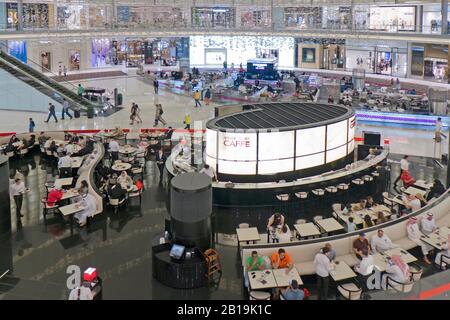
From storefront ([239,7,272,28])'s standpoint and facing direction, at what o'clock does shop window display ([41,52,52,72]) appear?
The shop window display is roughly at 3 o'clock from the storefront.

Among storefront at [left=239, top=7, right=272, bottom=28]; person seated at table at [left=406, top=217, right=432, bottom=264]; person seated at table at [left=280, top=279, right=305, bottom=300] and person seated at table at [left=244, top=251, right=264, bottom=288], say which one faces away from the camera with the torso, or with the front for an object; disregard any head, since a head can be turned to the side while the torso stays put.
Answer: person seated at table at [left=280, top=279, right=305, bottom=300]

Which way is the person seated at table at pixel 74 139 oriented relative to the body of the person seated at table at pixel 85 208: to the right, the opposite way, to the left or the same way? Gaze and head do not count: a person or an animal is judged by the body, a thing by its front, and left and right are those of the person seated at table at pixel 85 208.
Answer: to the left

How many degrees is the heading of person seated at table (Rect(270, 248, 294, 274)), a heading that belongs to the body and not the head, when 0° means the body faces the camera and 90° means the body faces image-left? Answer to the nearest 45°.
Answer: approximately 0°

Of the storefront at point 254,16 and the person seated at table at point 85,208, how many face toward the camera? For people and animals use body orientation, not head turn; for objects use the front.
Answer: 1
